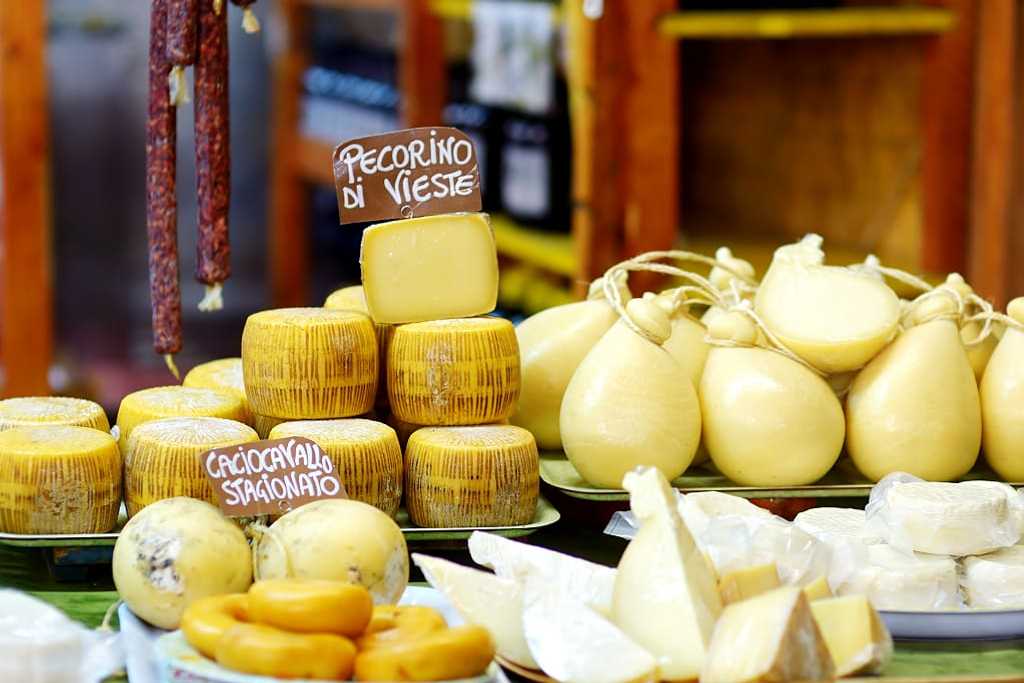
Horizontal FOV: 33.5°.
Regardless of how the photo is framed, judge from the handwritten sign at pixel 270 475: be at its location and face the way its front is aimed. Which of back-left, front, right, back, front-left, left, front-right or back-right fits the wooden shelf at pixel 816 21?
back-left

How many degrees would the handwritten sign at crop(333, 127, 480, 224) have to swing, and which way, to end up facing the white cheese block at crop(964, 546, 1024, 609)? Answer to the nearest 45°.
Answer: approximately 45° to its left

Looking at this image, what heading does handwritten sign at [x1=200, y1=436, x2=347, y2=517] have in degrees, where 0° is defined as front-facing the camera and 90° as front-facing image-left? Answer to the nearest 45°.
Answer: approximately 0°

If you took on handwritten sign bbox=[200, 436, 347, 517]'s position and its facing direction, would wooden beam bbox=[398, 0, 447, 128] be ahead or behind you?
behind

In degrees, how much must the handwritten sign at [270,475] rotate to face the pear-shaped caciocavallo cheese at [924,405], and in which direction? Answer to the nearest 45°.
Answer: approximately 90° to its left

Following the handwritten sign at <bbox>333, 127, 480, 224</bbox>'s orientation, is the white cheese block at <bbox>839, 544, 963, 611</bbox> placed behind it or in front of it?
in front

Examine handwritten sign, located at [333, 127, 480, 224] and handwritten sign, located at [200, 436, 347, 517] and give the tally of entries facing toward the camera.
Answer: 2
